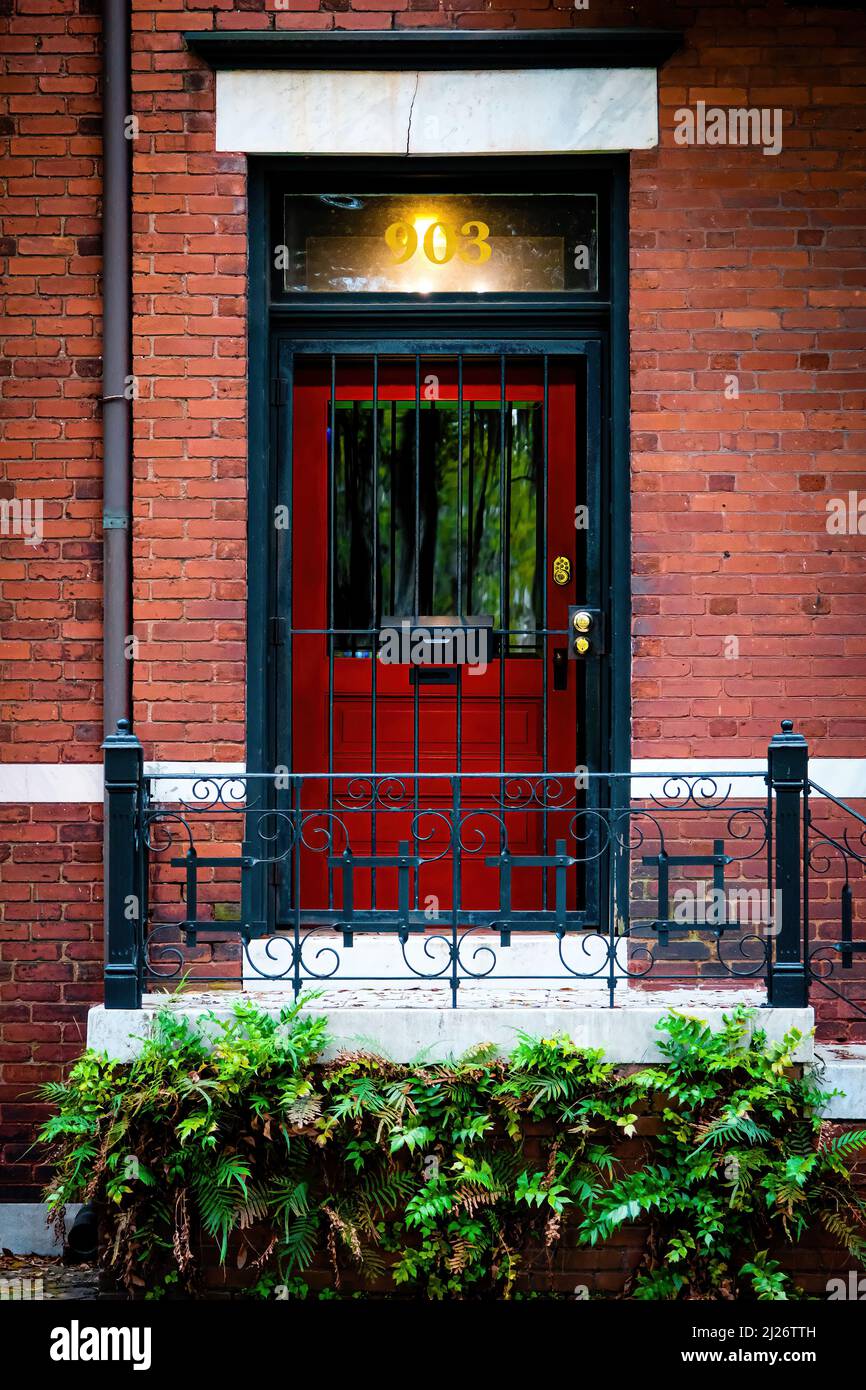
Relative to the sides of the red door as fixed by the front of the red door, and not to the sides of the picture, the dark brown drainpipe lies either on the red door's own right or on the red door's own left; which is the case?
on the red door's own right

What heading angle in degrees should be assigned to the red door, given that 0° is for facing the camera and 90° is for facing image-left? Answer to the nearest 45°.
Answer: approximately 0°
